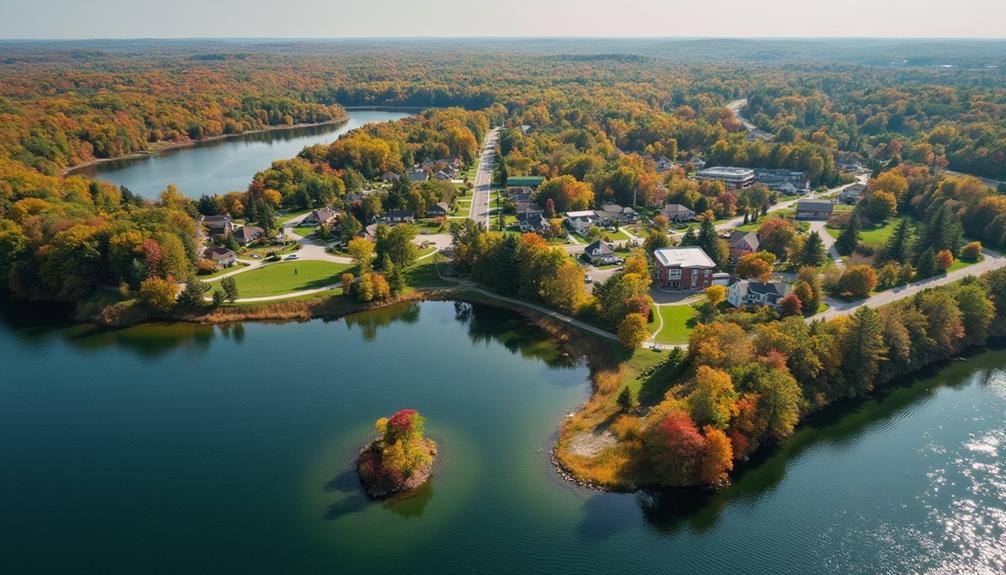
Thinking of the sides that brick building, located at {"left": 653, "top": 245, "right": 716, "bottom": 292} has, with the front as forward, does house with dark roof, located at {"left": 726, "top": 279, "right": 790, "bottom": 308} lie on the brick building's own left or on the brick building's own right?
on the brick building's own left

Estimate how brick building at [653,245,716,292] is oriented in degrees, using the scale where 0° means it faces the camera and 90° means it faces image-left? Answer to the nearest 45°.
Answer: approximately 0°

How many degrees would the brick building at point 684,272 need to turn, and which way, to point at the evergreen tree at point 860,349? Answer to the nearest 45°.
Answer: approximately 45° to its left

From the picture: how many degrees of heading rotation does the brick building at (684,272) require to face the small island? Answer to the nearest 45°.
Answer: approximately 45° to its right
